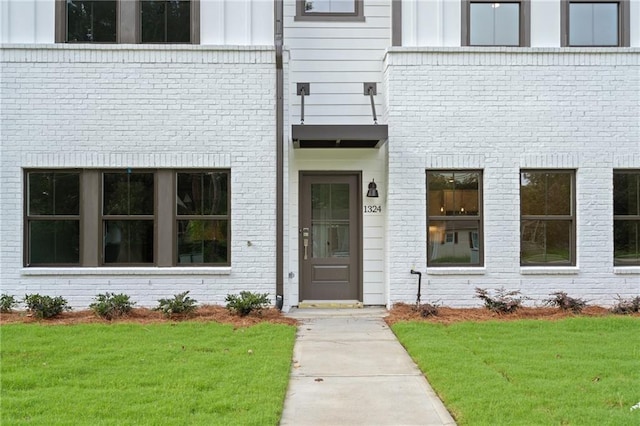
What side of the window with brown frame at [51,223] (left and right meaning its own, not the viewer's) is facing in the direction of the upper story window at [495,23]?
left

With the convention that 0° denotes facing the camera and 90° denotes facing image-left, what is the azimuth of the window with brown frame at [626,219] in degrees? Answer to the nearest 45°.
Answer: approximately 0°
